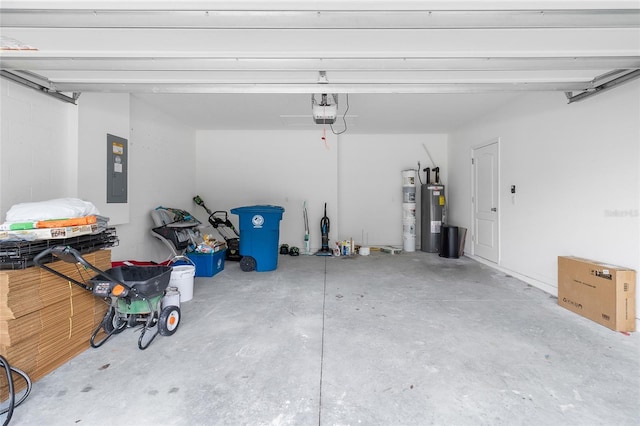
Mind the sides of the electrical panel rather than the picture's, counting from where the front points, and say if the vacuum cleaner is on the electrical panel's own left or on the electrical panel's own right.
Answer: on the electrical panel's own left

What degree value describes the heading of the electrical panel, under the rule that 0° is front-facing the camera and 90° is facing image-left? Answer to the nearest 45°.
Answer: approximately 315°
